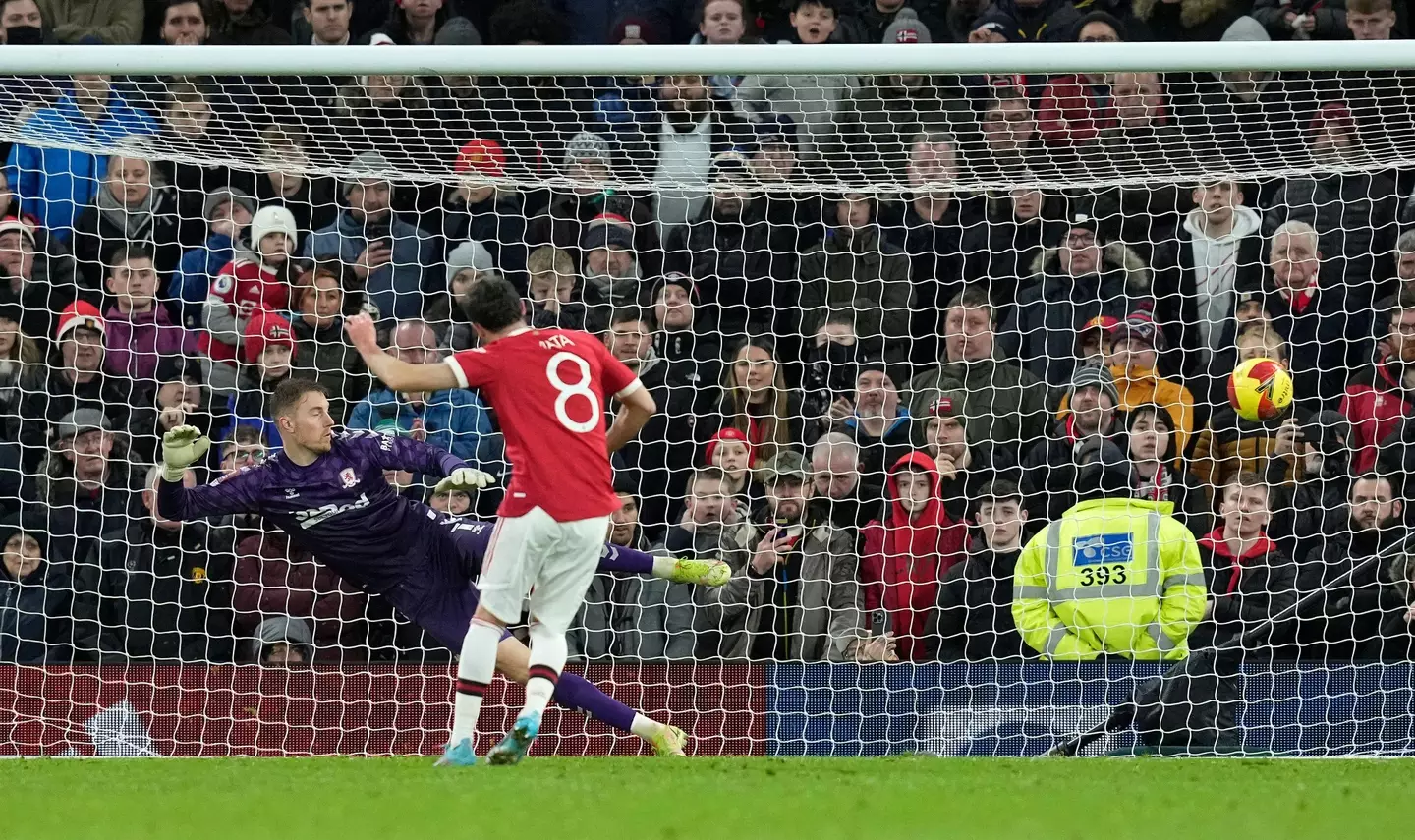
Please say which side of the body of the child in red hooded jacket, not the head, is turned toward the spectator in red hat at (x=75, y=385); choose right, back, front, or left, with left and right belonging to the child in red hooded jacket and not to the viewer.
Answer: right

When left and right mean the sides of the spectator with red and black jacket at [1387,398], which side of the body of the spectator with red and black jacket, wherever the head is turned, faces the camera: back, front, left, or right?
front

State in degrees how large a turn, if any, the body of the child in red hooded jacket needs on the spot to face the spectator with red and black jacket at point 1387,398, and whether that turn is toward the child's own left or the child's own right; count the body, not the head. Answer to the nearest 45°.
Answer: approximately 90° to the child's own left

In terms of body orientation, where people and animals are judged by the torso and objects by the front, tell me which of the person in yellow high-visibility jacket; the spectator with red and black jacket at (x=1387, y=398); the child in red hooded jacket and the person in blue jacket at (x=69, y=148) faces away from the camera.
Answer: the person in yellow high-visibility jacket

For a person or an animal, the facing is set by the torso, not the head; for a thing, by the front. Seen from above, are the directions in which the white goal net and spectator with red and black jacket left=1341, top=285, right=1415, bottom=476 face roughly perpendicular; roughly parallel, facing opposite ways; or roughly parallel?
roughly parallel

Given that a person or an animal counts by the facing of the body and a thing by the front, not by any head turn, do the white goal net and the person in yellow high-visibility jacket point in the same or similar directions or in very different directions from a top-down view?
very different directions

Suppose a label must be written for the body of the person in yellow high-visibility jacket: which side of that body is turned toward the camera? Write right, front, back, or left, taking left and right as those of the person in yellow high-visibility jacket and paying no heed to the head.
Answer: back

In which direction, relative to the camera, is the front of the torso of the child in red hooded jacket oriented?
toward the camera

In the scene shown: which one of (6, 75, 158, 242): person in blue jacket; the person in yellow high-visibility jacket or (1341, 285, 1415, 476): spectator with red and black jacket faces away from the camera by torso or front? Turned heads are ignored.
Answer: the person in yellow high-visibility jacket

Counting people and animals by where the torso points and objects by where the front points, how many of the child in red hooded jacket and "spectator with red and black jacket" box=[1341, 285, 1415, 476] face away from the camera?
0

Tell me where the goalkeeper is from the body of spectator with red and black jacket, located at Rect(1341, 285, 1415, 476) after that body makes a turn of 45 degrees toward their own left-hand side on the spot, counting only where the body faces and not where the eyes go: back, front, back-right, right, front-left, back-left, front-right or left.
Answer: right

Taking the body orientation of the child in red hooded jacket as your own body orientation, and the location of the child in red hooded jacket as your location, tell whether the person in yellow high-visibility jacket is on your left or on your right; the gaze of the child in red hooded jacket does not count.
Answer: on your left

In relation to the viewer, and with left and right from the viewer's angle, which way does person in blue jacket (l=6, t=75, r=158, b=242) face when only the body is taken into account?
facing the viewer

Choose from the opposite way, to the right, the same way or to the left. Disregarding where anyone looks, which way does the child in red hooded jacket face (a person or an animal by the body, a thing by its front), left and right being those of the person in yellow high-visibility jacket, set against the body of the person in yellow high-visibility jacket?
the opposite way

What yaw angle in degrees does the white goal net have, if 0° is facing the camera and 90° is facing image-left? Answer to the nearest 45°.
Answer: approximately 0°
